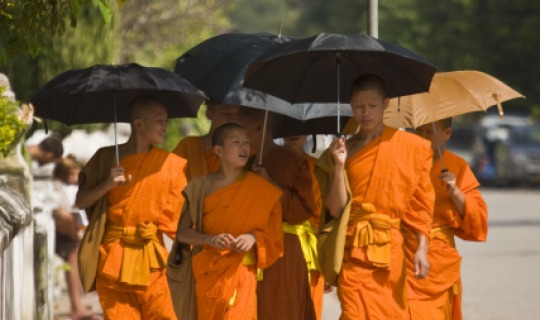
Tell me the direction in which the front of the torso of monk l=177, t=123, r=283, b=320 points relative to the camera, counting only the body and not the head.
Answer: toward the camera

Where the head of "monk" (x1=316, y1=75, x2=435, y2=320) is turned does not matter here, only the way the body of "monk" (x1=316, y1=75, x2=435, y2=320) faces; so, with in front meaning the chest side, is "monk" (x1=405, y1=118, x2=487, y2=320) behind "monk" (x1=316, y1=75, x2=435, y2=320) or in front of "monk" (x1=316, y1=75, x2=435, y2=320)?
behind

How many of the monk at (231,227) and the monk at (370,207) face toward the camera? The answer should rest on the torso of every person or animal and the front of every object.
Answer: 2

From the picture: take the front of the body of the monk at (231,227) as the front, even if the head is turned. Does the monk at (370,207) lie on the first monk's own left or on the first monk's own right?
on the first monk's own left

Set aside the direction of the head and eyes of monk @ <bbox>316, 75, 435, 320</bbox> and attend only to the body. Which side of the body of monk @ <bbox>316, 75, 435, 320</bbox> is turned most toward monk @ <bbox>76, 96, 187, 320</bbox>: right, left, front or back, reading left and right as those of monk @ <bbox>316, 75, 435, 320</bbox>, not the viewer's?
right

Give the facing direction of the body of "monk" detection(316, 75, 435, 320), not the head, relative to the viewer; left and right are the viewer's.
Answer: facing the viewer
